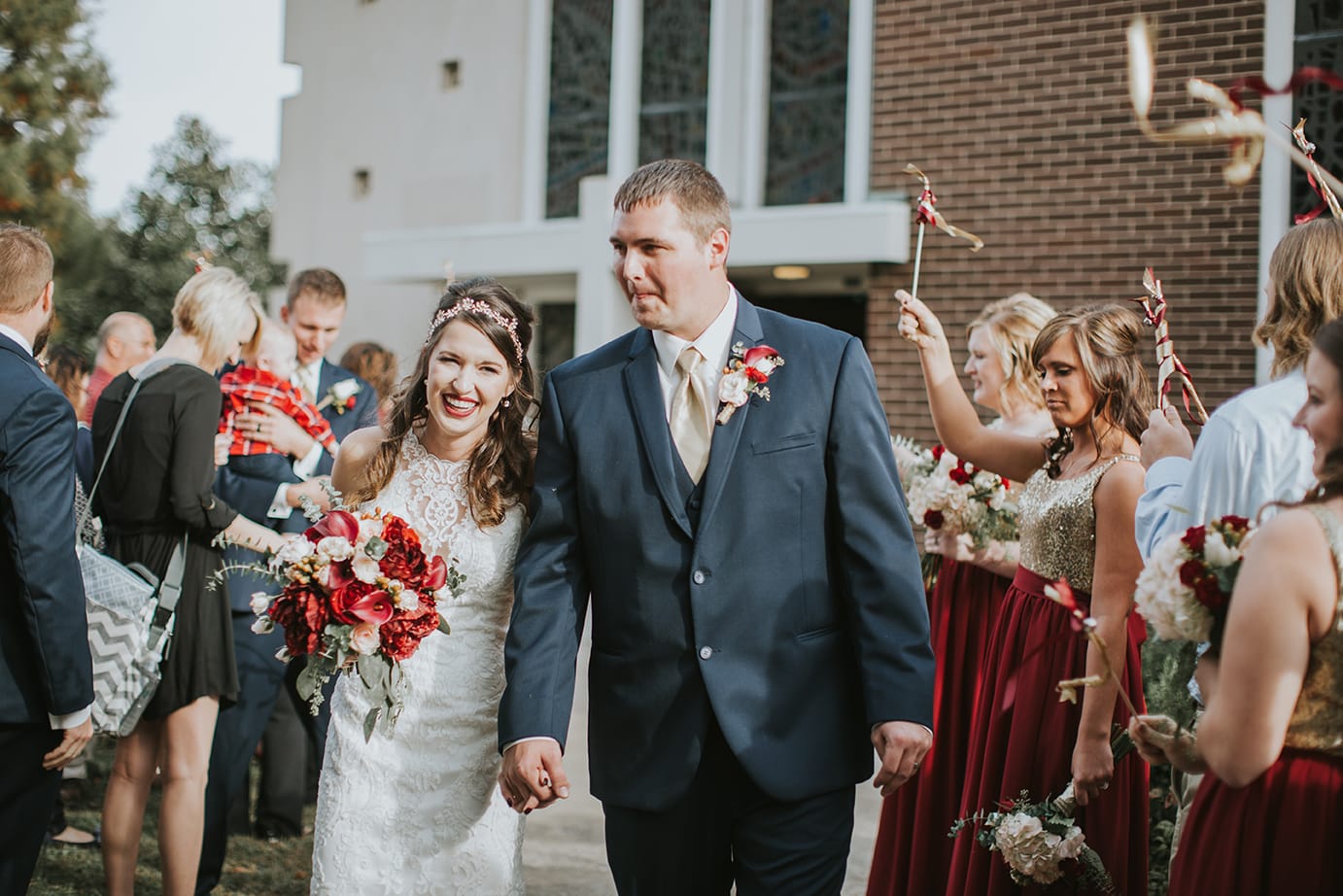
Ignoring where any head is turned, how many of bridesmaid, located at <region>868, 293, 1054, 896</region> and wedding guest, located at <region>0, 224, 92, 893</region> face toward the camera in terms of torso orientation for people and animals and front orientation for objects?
0

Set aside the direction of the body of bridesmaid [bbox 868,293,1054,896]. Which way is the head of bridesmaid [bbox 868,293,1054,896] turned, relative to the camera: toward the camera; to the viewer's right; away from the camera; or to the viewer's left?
to the viewer's left

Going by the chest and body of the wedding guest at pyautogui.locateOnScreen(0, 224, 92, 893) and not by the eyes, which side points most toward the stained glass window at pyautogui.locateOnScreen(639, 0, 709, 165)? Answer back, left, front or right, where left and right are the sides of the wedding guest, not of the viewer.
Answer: front

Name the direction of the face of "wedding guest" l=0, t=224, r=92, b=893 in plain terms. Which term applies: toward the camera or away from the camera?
away from the camera

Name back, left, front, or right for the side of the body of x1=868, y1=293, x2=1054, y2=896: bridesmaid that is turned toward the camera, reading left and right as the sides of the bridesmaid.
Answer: left

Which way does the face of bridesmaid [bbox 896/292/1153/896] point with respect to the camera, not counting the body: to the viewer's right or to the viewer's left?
to the viewer's left

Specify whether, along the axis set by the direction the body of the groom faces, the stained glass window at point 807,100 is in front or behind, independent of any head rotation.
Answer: behind

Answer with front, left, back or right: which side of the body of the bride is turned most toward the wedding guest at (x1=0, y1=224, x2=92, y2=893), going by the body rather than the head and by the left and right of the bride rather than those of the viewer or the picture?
right

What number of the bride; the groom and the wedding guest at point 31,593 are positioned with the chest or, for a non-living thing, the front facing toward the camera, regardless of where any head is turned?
2
